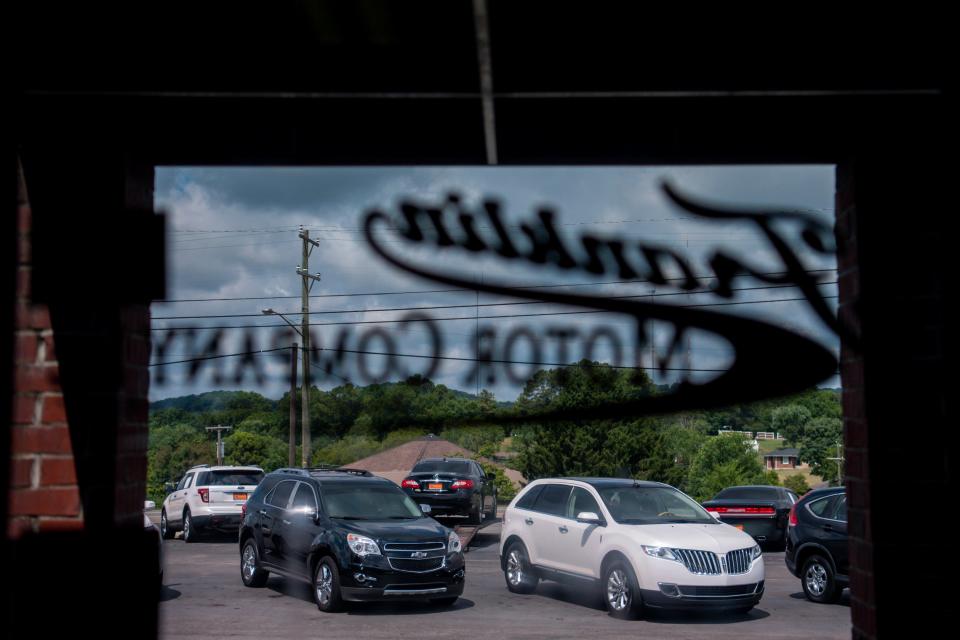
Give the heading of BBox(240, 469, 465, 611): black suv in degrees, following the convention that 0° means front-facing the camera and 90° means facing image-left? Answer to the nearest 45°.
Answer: approximately 315°

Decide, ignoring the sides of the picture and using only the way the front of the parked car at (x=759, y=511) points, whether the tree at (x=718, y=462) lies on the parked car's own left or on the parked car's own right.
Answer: on the parked car's own left

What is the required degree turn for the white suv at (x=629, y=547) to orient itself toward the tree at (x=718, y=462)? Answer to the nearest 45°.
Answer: approximately 135° to its left

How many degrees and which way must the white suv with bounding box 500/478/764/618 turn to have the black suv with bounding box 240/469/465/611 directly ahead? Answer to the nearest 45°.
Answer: approximately 135° to its right

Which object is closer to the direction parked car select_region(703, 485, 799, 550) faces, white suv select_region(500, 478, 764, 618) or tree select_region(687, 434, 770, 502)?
the tree

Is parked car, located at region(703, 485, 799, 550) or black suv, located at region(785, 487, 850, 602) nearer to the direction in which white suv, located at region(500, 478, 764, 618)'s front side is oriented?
the black suv

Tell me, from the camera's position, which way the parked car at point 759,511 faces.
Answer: facing away from the viewer and to the right of the viewer

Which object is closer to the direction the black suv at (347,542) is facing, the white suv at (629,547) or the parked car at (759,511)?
the white suv
